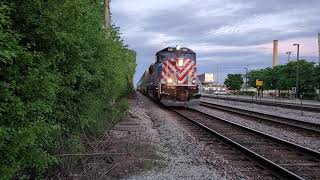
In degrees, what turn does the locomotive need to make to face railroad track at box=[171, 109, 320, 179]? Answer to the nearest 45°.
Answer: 0° — it already faces it

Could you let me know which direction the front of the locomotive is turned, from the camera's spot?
facing the viewer
